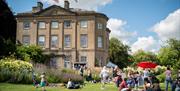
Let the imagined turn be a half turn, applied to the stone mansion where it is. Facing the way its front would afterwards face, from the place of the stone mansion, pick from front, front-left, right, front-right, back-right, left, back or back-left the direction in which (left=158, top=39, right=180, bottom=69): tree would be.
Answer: right

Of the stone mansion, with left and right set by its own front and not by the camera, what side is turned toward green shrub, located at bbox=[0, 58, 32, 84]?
front

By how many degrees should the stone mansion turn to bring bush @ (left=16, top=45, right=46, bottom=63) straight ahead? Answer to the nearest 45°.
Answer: approximately 45° to its right

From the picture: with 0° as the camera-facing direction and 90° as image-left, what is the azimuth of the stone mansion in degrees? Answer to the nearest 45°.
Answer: approximately 0°
